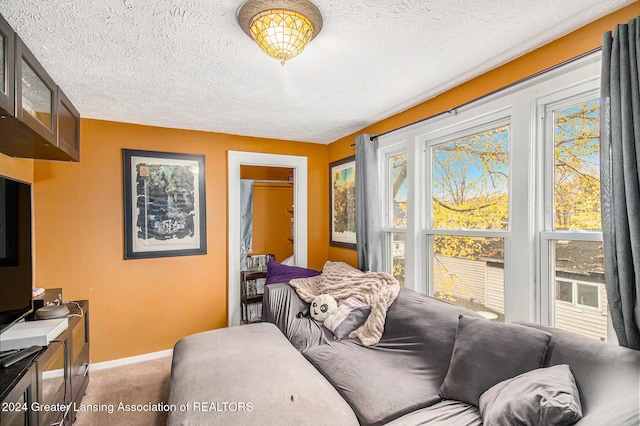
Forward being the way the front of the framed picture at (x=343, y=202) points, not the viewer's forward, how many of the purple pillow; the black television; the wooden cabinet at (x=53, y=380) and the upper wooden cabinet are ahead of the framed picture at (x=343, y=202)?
4

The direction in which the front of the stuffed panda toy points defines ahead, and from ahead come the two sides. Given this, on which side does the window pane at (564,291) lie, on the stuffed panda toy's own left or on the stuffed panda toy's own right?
on the stuffed panda toy's own left

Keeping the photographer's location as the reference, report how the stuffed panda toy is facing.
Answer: facing the viewer and to the left of the viewer

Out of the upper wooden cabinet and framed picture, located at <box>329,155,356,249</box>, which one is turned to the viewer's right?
the upper wooden cabinet

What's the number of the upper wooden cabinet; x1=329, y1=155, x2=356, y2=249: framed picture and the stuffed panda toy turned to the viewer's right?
1

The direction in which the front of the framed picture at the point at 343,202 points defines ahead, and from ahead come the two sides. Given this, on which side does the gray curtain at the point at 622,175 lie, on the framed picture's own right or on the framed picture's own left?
on the framed picture's own left

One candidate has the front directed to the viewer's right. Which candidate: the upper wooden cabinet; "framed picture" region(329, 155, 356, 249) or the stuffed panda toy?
the upper wooden cabinet

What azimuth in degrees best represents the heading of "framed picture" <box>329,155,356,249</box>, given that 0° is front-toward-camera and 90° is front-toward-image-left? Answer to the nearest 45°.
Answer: approximately 45°

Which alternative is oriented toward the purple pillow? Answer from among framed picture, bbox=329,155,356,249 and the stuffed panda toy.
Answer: the framed picture

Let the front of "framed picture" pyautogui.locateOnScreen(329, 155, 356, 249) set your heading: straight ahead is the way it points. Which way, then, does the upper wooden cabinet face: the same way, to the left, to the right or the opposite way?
the opposite way

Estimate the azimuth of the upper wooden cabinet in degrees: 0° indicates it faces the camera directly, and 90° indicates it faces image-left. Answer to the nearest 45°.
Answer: approximately 270°

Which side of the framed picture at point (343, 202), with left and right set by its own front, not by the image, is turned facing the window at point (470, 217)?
left

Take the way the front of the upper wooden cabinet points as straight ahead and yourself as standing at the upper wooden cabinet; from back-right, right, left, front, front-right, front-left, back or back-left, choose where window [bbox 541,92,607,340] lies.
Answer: front-right
